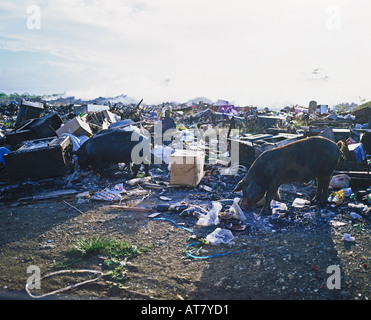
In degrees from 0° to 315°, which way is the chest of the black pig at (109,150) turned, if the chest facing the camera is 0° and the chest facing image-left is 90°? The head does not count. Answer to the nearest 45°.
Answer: approximately 90°

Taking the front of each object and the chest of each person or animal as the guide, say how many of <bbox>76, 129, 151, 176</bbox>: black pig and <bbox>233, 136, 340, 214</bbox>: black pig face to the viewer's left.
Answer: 2

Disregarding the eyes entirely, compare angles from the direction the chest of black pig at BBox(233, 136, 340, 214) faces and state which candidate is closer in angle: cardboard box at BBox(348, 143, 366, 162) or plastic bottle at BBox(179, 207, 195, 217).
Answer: the plastic bottle

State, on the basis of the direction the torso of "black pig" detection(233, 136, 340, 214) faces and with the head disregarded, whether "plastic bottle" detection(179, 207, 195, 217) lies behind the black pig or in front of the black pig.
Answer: in front

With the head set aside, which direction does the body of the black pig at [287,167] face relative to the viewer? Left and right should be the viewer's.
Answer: facing to the left of the viewer

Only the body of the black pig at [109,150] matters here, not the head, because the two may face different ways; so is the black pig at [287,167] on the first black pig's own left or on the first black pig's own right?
on the first black pig's own left

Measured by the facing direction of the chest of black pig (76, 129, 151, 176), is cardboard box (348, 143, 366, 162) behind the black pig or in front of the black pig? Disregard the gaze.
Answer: behind

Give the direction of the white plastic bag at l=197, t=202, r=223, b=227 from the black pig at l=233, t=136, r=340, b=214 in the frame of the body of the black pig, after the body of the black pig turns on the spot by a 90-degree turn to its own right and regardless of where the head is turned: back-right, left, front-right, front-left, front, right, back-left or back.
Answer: back-left
